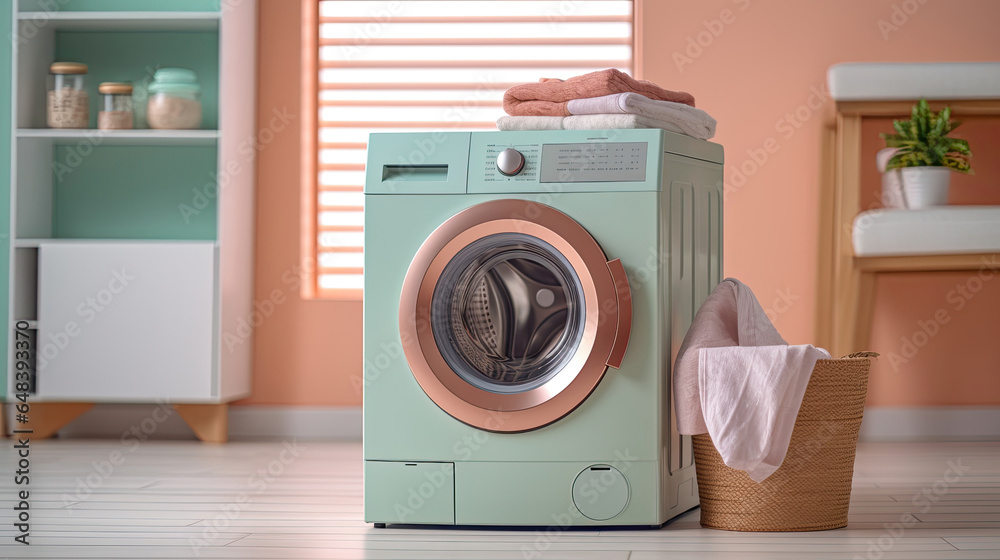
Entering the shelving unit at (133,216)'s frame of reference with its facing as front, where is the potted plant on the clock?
The potted plant is roughly at 10 o'clock from the shelving unit.

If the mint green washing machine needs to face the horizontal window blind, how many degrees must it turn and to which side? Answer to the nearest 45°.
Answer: approximately 180°

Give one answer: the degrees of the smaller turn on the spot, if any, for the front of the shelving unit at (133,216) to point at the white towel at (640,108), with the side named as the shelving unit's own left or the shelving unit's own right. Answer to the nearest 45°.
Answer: approximately 45° to the shelving unit's own left

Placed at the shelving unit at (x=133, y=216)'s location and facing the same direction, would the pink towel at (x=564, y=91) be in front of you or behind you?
in front

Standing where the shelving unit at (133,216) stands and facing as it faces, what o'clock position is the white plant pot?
The white plant pot is roughly at 10 o'clock from the shelving unit.

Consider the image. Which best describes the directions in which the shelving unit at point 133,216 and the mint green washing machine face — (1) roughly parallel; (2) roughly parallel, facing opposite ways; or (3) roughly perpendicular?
roughly parallel

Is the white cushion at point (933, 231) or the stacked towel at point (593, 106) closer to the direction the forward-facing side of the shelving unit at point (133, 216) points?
the stacked towel

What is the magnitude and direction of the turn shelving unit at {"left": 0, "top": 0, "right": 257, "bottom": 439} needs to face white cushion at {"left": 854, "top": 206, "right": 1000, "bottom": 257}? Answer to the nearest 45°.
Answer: approximately 45° to its left

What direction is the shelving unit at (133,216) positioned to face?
toward the camera

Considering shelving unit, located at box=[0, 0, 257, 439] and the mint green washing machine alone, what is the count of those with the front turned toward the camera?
2

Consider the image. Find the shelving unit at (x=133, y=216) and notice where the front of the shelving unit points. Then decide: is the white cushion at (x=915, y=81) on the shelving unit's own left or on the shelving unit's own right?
on the shelving unit's own left

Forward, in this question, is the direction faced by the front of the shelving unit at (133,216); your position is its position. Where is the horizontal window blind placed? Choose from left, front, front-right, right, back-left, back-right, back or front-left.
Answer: left

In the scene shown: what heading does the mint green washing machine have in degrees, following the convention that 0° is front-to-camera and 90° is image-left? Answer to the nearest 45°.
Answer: approximately 0°
